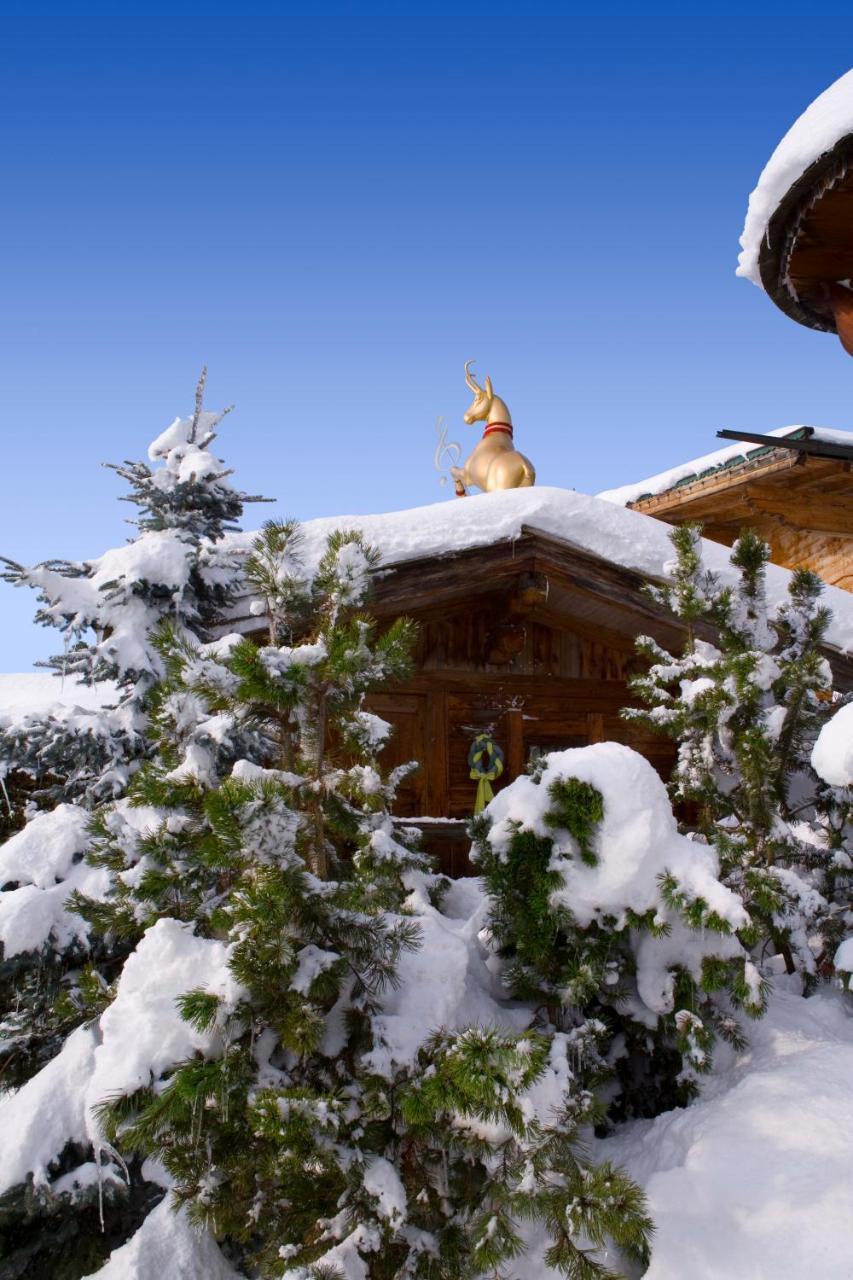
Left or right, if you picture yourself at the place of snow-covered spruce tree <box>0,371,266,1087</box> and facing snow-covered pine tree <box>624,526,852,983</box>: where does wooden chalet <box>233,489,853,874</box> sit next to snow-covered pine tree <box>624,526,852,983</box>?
left

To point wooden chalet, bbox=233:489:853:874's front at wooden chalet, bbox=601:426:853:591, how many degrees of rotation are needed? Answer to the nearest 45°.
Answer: approximately 135° to its left

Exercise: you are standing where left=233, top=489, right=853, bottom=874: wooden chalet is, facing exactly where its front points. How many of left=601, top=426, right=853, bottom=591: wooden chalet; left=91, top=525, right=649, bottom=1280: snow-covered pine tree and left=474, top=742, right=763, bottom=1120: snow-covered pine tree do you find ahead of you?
2

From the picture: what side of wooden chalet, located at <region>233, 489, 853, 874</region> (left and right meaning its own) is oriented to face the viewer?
front

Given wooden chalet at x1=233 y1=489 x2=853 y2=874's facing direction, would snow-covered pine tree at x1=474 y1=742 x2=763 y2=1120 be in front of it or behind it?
in front

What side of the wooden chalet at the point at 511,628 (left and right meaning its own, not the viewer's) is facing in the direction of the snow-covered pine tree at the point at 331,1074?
front

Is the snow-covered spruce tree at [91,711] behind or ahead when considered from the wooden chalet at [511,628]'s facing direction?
ahead

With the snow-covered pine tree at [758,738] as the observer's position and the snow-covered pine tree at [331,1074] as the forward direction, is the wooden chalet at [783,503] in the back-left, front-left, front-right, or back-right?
back-right
